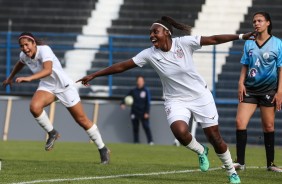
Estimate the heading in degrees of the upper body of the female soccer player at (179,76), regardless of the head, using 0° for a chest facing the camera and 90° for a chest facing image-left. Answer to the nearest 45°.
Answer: approximately 0°

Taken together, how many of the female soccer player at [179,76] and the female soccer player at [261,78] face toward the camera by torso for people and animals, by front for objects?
2

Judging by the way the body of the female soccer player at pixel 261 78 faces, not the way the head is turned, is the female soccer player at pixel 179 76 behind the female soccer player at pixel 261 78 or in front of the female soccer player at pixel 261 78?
in front

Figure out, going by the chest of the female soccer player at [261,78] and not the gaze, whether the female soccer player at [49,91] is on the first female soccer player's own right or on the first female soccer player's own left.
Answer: on the first female soccer player's own right

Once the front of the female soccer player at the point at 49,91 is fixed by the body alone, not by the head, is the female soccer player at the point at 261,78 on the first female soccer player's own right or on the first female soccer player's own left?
on the first female soccer player's own left
